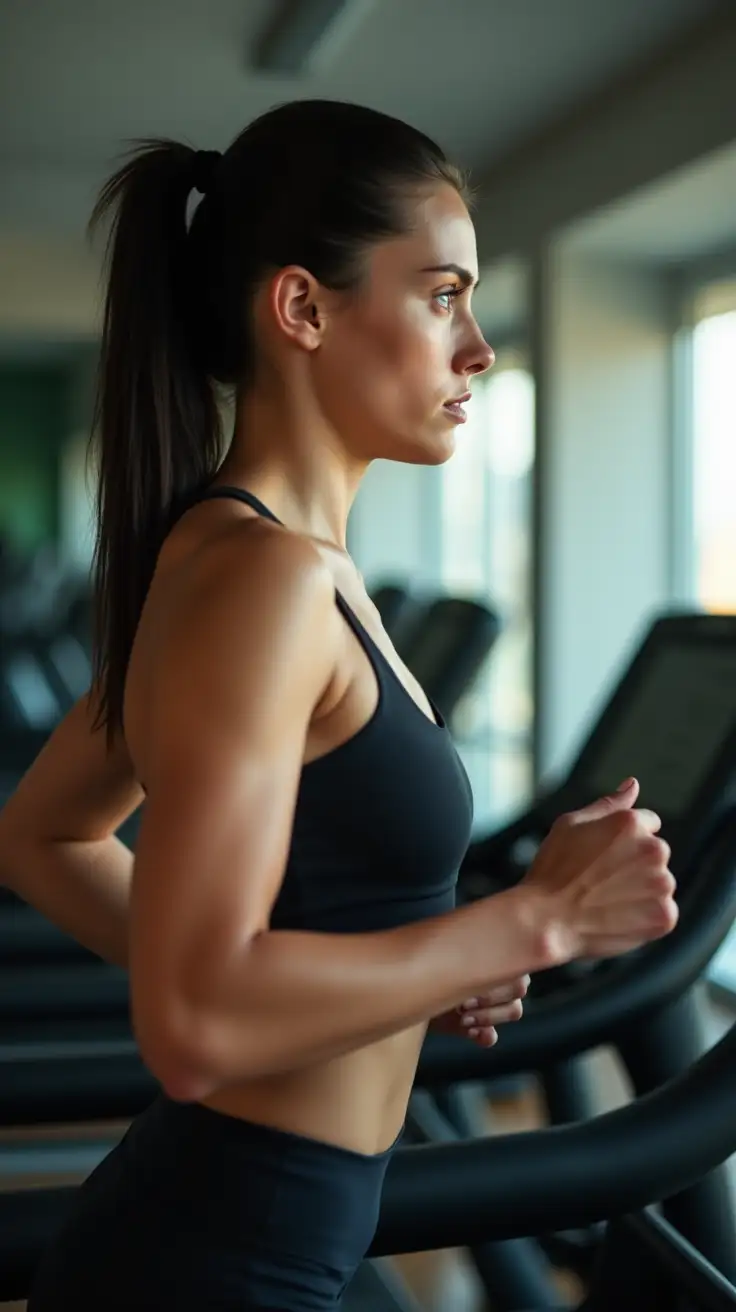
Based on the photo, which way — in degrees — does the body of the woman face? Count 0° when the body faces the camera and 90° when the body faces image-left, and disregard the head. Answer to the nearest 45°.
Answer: approximately 270°

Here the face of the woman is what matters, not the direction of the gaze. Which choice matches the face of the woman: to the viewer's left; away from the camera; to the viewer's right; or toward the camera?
to the viewer's right
